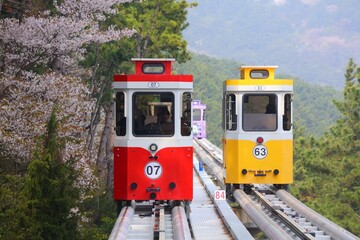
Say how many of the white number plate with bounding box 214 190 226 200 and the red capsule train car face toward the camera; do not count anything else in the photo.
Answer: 2

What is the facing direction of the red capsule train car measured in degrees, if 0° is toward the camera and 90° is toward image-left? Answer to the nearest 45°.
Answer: approximately 0°

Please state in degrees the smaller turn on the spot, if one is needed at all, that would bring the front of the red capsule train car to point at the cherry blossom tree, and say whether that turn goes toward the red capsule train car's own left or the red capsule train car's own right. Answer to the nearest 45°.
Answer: approximately 135° to the red capsule train car's own right

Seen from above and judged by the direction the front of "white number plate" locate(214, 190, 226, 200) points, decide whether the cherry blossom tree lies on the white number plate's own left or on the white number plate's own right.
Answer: on the white number plate's own right

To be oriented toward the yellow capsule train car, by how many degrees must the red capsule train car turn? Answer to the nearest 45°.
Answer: approximately 135° to its left

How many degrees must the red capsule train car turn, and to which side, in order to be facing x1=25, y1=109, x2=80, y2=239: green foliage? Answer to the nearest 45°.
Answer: approximately 45° to its right
